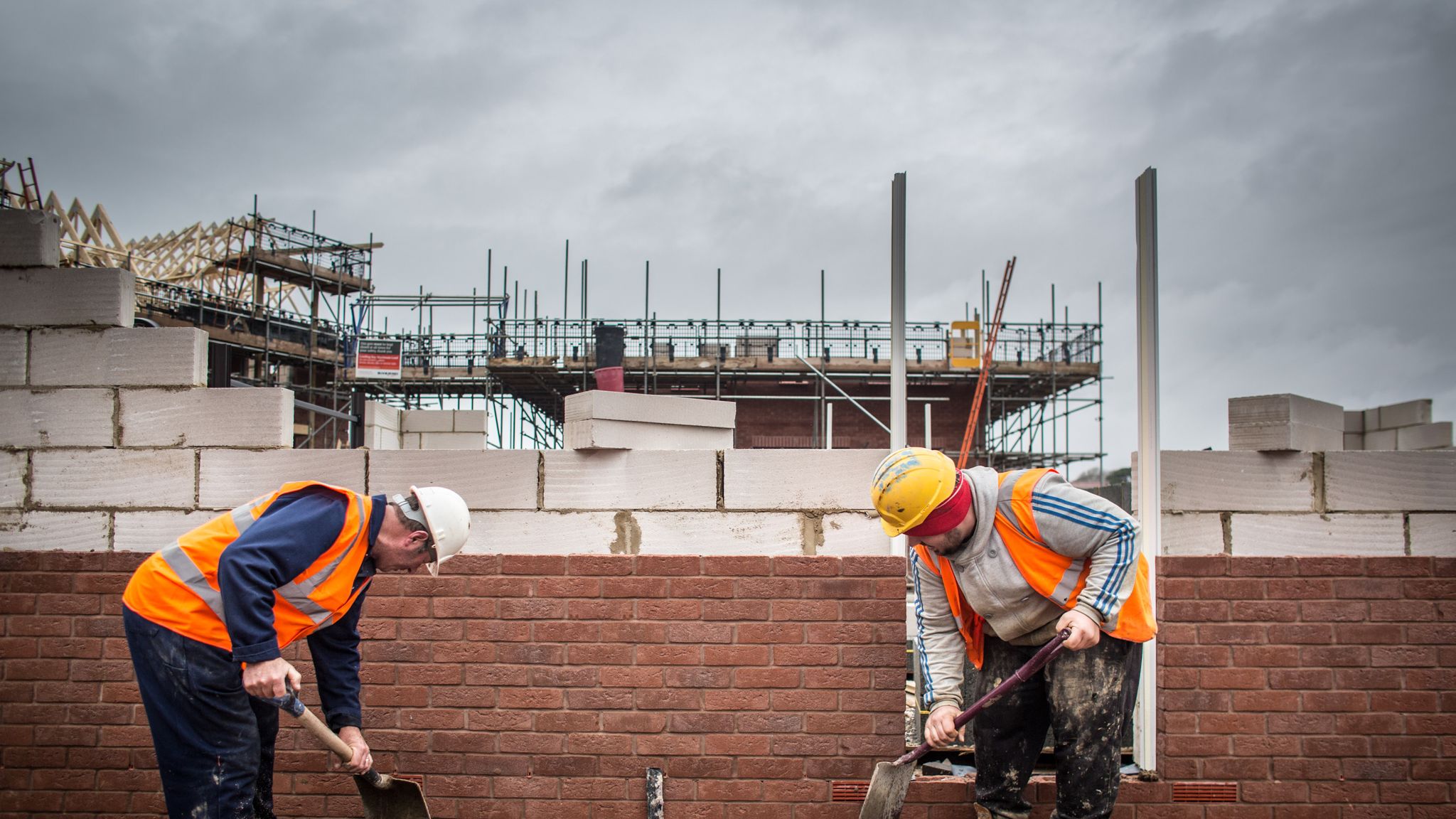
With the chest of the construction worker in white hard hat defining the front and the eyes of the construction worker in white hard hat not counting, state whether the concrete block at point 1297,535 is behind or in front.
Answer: in front

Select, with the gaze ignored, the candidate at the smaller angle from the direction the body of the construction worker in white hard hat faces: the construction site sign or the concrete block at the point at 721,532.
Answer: the concrete block

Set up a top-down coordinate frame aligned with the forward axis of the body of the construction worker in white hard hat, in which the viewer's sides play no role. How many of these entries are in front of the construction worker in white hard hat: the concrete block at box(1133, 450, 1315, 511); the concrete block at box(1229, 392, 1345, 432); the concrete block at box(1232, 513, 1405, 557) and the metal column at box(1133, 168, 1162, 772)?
4

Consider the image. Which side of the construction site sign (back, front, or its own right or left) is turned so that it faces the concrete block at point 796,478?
front

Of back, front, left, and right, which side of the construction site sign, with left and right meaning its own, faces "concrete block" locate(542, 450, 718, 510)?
front

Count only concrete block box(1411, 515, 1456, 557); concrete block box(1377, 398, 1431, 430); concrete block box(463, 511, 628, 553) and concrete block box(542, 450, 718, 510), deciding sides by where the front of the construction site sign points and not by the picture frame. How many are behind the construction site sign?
0

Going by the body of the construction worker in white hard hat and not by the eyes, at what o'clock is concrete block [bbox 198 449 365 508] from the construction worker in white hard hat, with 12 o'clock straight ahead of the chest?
The concrete block is roughly at 9 o'clock from the construction worker in white hard hat.

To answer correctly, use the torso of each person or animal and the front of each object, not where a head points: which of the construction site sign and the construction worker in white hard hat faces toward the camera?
the construction site sign

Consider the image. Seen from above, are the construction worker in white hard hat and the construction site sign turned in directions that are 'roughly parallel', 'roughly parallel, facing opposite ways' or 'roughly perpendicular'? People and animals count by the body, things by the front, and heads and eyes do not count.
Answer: roughly perpendicular

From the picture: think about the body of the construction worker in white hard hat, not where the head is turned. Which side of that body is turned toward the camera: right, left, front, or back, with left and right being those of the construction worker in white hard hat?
right

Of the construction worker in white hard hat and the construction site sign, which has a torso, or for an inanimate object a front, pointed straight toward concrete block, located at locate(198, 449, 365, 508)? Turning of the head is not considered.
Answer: the construction site sign

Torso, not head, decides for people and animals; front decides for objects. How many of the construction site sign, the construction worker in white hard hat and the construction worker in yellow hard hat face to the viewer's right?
1

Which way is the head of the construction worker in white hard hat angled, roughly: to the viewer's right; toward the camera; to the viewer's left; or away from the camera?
to the viewer's right

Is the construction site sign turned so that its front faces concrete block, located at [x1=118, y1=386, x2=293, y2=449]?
yes

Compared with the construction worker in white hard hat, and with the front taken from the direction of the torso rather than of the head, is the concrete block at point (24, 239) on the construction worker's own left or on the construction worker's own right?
on the construction worker's own left

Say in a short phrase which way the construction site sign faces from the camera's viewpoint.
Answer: facing the viewer

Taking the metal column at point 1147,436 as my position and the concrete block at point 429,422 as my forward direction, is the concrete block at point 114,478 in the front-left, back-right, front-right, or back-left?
front-left
